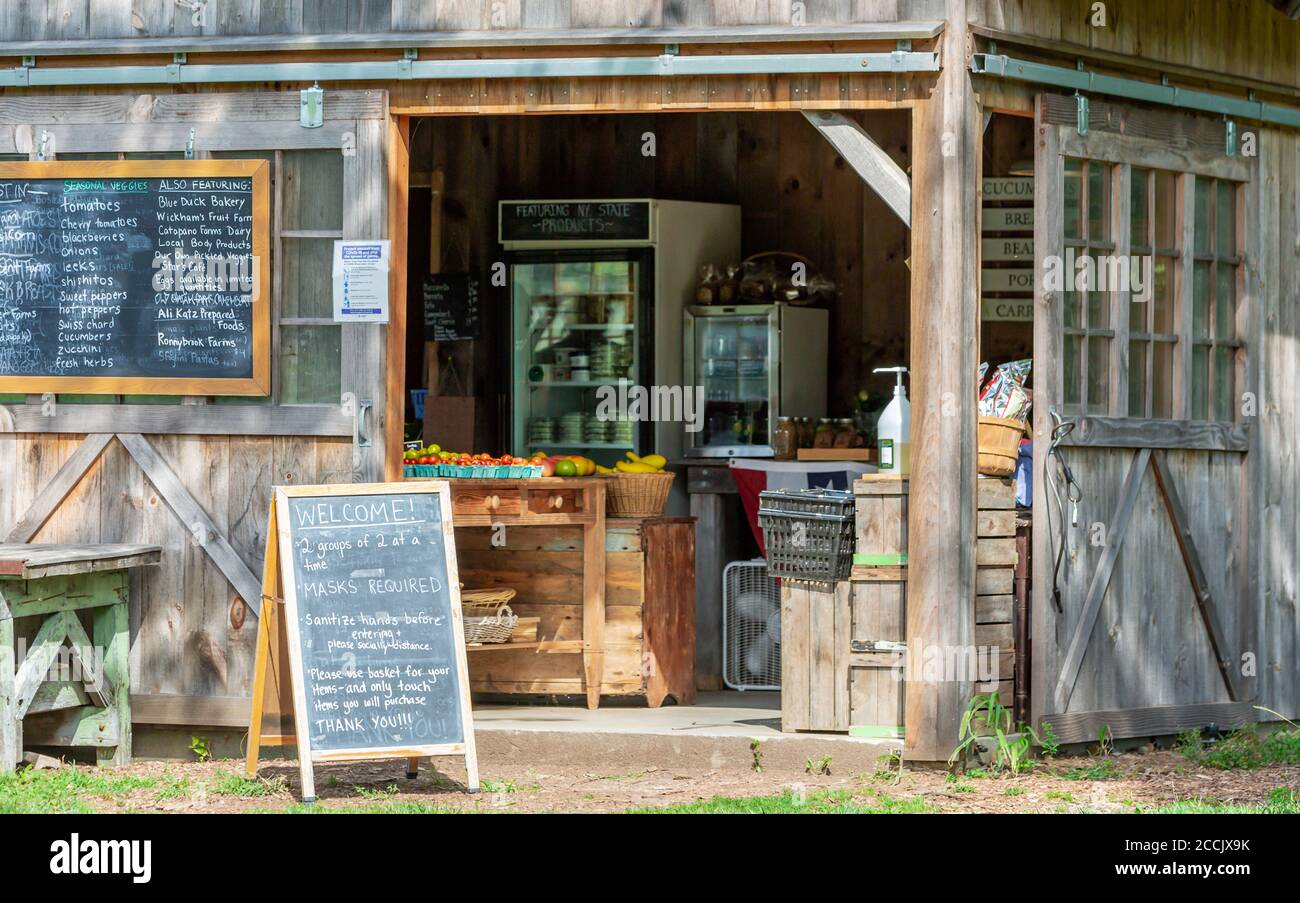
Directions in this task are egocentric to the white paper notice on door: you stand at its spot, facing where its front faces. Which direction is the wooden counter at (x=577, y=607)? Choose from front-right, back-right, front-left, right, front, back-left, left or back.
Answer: back-left

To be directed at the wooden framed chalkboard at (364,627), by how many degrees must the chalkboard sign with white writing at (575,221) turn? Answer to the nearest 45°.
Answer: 0° — it already faces it

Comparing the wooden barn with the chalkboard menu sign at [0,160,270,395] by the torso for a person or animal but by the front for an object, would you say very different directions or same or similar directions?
same or similar directions

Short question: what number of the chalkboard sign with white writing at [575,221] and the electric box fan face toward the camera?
2

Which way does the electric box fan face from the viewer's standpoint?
toward the camera

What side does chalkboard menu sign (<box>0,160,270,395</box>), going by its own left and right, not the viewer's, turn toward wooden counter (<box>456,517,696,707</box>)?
left

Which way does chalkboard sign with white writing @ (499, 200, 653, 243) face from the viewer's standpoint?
toward the camera

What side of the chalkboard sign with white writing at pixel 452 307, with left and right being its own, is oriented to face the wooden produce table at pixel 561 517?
front

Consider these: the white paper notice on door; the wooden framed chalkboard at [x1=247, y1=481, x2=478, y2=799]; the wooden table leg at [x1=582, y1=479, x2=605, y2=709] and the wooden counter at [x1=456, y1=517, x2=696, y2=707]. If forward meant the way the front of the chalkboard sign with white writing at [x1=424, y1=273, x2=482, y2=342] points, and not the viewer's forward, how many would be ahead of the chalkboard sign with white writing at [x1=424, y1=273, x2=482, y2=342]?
4

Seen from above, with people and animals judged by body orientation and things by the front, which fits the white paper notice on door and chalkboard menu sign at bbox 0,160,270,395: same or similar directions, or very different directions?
same or similar directions

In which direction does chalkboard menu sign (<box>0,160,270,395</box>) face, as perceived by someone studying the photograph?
facing the viewer

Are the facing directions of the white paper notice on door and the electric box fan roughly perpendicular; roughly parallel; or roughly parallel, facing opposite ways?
roughly parallel
